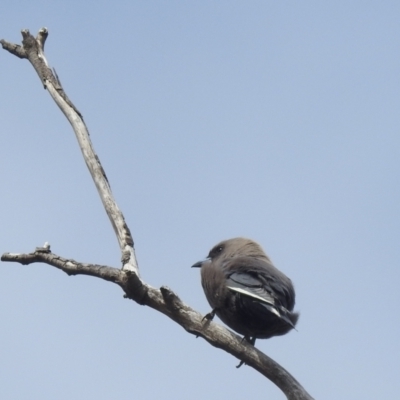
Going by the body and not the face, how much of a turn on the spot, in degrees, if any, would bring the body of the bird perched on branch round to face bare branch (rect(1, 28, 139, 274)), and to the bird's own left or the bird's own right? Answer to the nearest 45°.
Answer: approximately 90° to the bird's own left

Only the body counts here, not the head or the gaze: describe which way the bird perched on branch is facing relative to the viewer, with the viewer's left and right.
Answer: facing away from the viewer and to the left of the viewer
